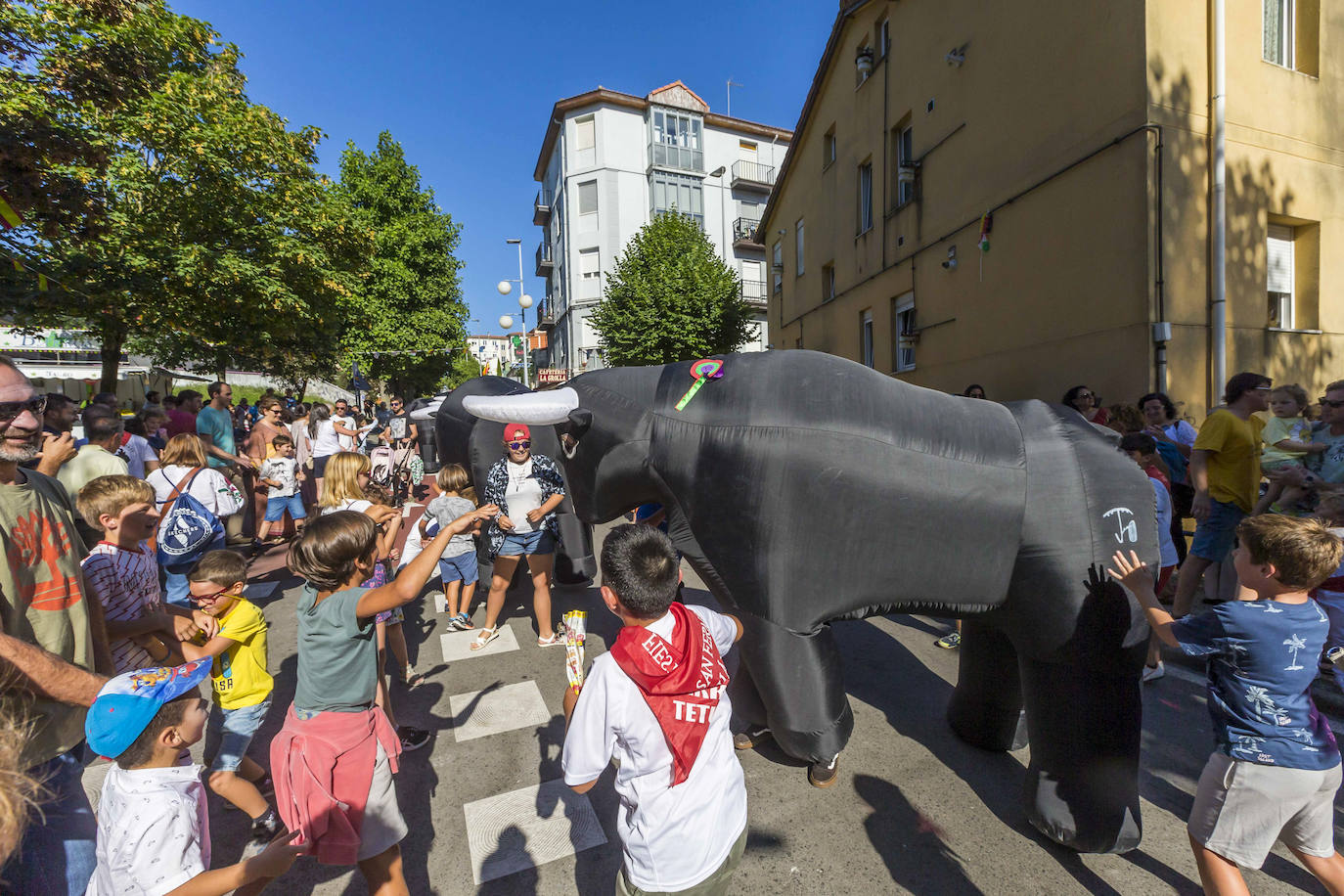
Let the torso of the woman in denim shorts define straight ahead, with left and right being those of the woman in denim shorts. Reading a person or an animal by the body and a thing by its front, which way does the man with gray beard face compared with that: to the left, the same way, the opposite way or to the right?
to the left

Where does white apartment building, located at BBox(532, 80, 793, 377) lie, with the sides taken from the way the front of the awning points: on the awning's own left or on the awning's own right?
on the awning's own left

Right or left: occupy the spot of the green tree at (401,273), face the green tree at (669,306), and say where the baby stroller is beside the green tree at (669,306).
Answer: right

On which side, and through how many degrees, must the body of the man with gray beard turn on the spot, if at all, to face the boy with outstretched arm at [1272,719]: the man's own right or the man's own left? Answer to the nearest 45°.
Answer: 0° — they already face them

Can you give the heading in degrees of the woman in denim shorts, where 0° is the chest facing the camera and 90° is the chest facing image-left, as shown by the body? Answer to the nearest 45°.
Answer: approximately 0°

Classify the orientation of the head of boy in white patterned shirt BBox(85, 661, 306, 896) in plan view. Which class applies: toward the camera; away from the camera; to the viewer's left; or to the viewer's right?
to the viewer's right

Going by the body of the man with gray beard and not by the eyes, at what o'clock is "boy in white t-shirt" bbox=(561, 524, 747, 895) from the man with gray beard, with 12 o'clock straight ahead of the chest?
The boy in white t-shirt is roughly at 12 o'clock from the man with gray beard.

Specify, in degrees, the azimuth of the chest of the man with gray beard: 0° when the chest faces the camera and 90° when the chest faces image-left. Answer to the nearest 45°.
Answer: approximately 315°

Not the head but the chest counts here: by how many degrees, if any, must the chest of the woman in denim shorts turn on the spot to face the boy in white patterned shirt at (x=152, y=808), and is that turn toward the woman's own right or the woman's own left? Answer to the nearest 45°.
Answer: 0° — they already face them

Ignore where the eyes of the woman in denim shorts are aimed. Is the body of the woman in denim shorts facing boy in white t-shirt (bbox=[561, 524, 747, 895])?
yes

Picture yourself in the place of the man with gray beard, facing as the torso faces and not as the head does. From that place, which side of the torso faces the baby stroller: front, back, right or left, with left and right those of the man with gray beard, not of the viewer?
left
